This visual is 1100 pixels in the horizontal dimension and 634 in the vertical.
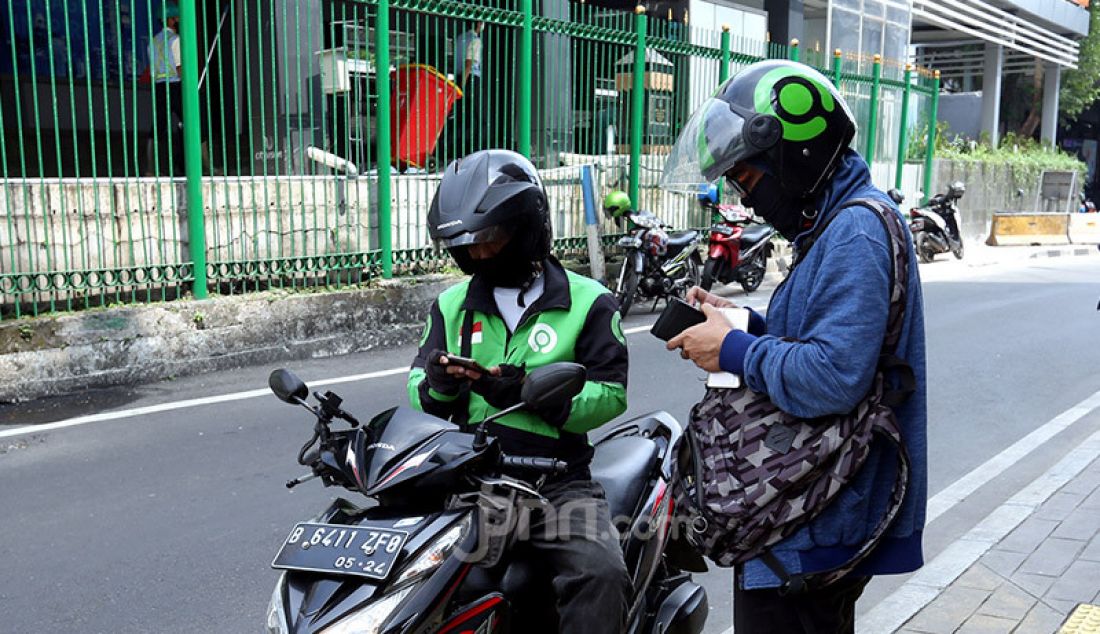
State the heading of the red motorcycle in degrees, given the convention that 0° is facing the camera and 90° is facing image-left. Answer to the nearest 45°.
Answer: approximately 45°

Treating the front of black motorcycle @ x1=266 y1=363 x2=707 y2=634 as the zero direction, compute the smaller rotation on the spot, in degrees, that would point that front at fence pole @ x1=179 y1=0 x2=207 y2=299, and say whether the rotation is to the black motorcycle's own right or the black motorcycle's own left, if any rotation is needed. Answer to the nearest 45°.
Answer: approximately 135° to the black motorcycle's own right

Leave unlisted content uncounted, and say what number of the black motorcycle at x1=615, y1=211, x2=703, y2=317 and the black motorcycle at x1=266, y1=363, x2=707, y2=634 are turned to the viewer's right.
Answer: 0

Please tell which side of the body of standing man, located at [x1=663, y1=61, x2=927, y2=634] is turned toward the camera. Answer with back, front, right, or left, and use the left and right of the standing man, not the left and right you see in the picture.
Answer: left

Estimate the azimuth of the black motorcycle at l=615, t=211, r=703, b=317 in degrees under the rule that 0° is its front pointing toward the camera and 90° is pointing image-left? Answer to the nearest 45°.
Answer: approximately 45°

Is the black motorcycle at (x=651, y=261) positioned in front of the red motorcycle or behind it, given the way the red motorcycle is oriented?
in front

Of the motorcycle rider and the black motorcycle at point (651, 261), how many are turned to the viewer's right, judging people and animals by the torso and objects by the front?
0

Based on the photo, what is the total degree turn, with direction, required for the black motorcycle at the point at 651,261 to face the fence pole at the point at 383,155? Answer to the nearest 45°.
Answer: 0° — it already faces it

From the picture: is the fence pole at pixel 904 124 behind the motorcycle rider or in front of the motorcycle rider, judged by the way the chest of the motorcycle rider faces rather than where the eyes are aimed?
behind

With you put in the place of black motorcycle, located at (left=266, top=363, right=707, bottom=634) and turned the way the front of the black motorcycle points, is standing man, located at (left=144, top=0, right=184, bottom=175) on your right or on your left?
on your right

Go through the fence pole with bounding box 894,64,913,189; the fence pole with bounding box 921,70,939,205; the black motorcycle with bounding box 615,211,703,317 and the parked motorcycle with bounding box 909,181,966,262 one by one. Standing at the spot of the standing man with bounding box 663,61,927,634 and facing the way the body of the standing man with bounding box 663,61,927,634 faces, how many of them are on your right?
4
